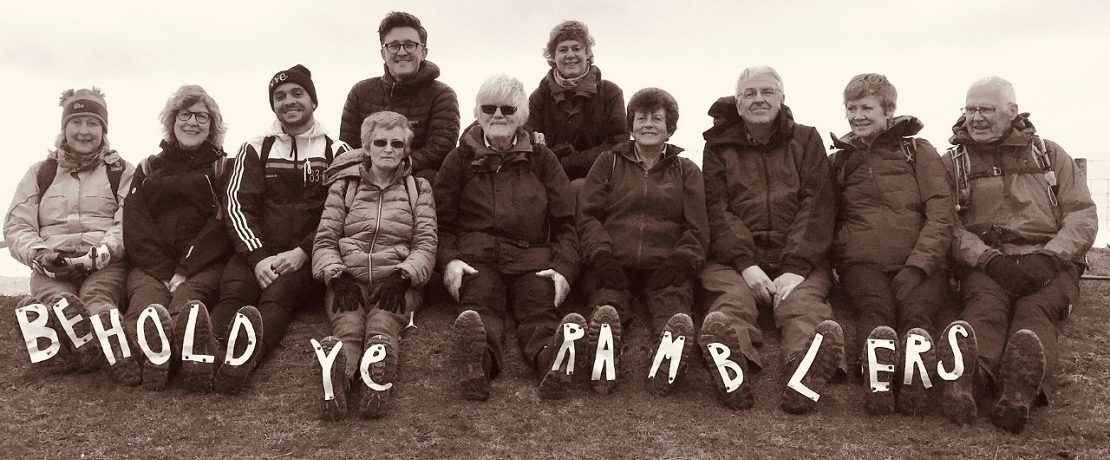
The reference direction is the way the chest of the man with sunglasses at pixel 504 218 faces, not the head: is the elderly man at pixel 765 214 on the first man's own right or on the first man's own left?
on the first man's own left

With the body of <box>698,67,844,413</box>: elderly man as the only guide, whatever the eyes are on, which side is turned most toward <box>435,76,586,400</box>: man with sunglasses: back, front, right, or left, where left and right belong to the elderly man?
right

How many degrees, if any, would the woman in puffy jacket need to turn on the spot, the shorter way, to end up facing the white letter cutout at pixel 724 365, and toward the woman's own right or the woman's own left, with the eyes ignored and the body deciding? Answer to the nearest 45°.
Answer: approximately 45° to the woman's own left

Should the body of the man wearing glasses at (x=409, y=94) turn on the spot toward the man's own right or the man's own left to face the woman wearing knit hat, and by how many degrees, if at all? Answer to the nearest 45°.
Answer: approximately 90° to the man's own right

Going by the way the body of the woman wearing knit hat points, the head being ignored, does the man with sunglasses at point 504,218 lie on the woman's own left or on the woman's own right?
on the woman's own left

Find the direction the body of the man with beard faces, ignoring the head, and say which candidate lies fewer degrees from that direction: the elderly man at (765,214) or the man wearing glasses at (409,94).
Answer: the elderly man

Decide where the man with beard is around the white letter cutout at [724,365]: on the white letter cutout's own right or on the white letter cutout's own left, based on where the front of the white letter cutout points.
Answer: on the white letter cutout's own right
